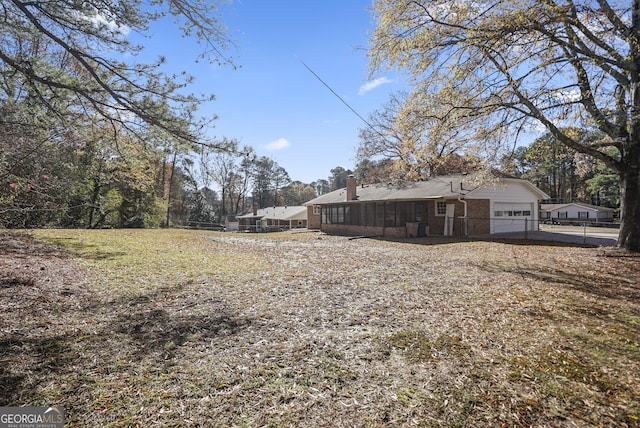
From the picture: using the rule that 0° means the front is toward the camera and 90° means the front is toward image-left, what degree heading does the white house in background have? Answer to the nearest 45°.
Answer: approximately 0°

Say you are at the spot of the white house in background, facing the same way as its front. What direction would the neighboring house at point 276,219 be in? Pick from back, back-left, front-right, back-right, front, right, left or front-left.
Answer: front-right

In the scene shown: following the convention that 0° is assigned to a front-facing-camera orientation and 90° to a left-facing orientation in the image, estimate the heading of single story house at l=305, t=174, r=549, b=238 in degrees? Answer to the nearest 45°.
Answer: approximately 225°

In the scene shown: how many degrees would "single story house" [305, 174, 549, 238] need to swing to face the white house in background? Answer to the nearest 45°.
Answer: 0° — it already faces it

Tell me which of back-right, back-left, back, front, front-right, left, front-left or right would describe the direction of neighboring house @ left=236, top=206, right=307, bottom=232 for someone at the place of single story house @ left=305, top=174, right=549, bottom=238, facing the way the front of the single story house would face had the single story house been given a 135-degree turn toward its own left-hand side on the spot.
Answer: front-right

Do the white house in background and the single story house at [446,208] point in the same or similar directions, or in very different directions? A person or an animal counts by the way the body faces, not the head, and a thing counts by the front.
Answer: very different directions

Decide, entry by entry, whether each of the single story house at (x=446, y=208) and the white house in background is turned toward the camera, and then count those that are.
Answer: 1
